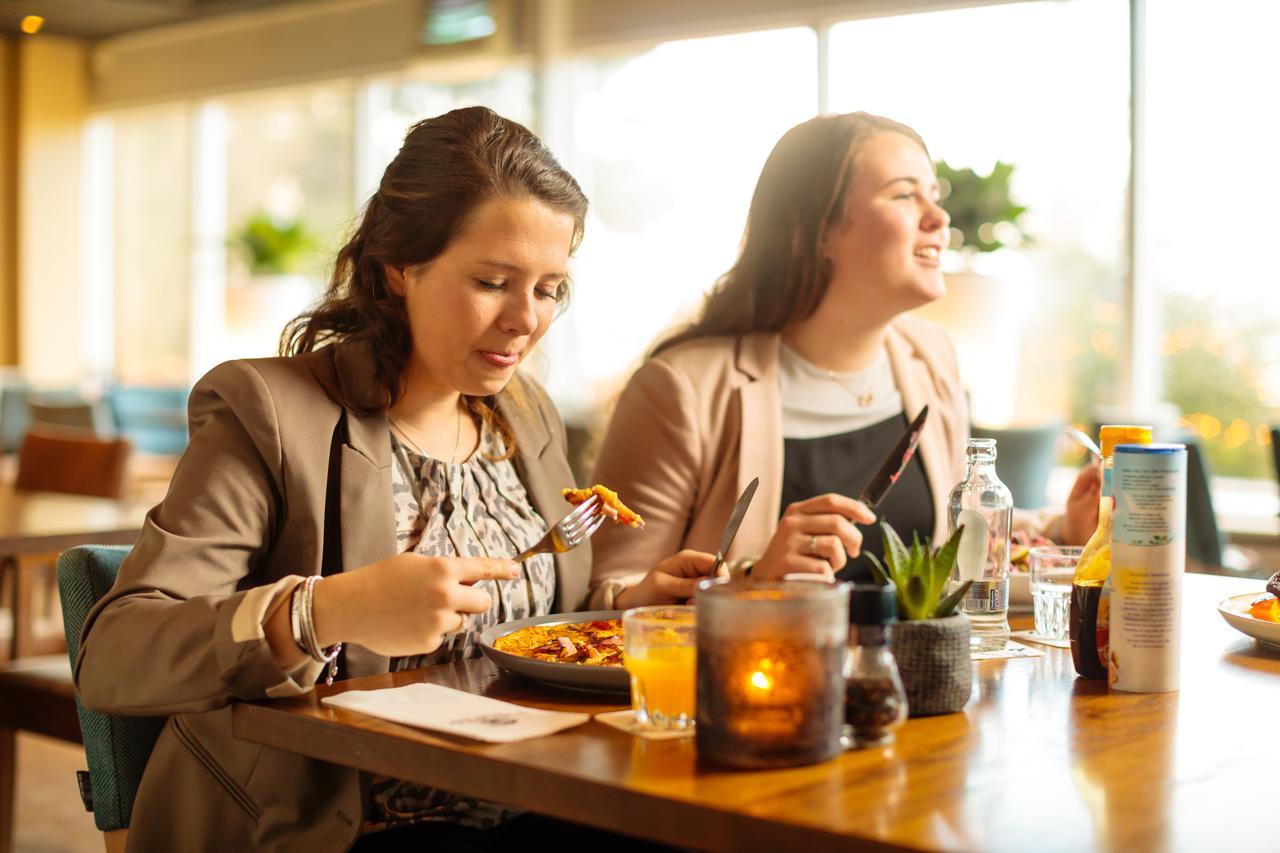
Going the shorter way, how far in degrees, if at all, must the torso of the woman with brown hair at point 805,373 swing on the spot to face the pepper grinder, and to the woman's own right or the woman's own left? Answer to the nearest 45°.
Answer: approximately 45° to the woman's own right

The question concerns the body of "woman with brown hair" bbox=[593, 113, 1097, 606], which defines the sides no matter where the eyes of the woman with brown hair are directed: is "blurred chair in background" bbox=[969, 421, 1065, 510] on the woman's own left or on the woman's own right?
on the woman's own left

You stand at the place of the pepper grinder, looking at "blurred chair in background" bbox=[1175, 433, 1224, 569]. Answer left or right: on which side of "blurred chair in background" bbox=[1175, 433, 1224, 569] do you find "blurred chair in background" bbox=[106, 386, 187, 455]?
left

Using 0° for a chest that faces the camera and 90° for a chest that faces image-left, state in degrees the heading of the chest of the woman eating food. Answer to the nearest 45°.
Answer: approximately 315°

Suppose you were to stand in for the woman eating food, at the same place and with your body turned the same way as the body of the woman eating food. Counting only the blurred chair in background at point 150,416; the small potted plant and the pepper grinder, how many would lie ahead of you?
2

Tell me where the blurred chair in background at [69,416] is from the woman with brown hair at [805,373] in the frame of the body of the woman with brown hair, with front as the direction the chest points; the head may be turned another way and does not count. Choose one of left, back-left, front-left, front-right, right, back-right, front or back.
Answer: back
